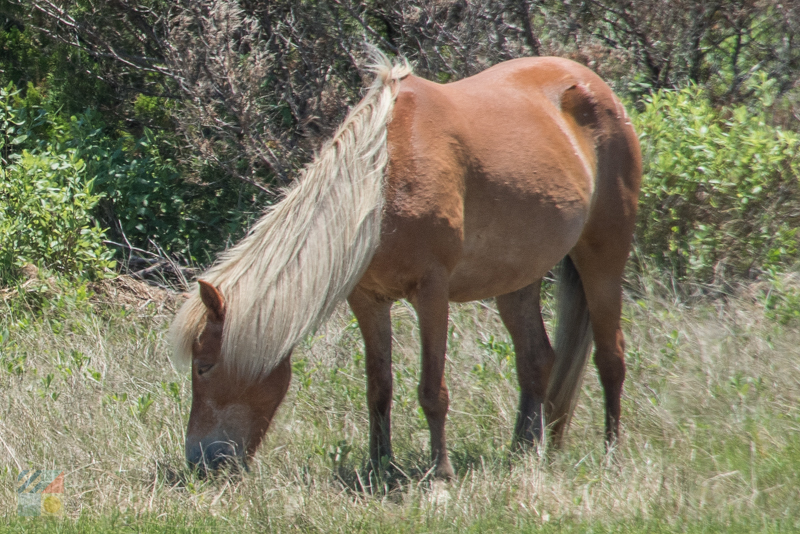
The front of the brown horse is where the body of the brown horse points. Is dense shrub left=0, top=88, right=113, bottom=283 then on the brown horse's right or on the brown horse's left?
on the brown horse's right

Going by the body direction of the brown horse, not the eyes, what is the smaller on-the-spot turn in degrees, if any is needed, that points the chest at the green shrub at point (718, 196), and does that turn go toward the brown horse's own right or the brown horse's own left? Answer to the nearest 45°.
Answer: approximately 180°

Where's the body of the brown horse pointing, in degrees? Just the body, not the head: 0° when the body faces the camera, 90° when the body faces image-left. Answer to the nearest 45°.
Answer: approximately 45°

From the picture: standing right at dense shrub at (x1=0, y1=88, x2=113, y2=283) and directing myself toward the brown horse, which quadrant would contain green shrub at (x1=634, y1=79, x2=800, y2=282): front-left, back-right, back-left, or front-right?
front-left
